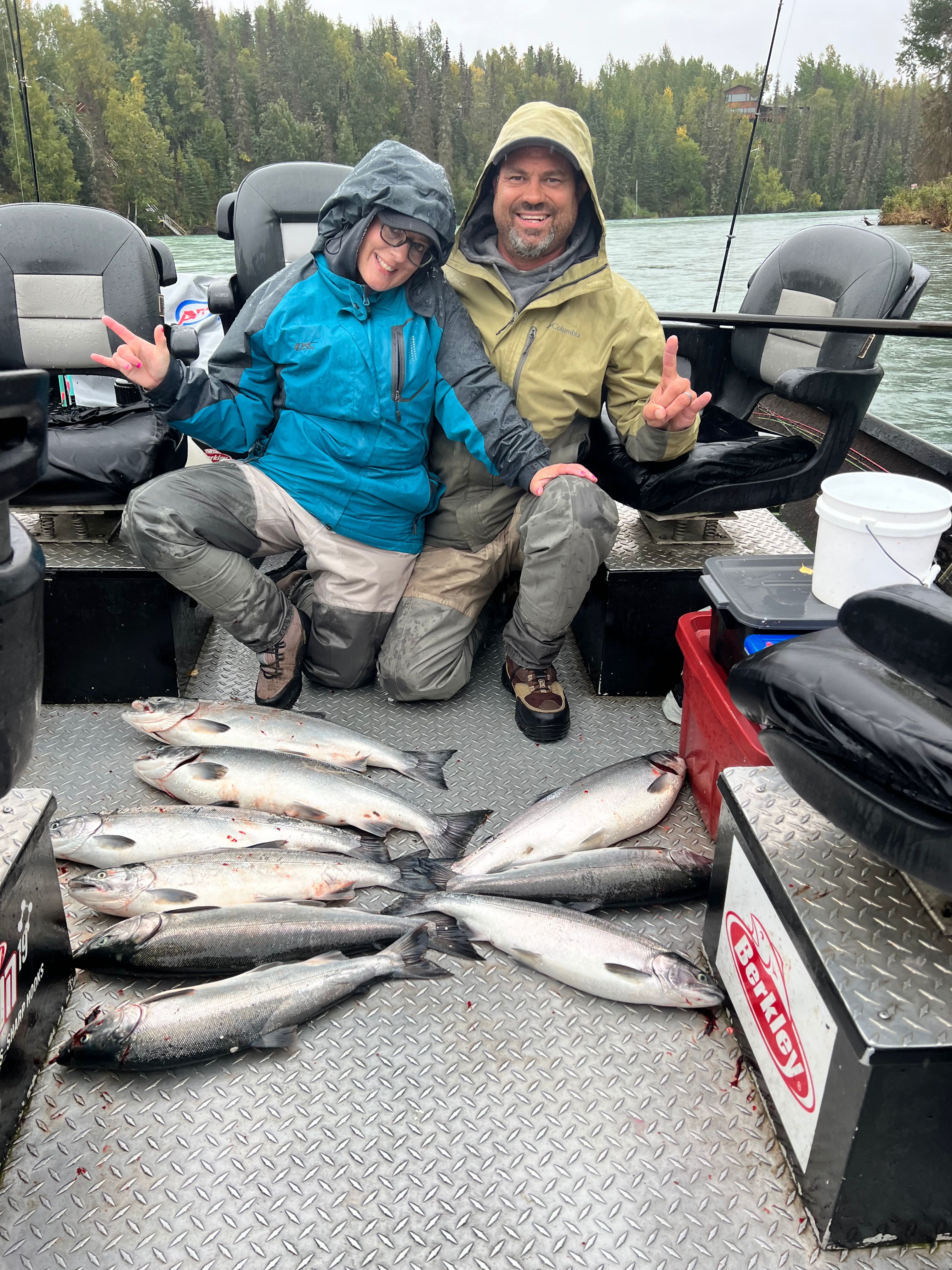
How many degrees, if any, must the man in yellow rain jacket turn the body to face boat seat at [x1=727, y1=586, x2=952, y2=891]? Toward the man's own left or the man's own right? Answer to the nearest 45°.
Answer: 0° — they already face it

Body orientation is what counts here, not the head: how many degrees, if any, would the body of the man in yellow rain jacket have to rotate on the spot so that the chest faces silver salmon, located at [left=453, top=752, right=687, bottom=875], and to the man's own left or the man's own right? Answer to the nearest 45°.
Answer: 0° — they already face it

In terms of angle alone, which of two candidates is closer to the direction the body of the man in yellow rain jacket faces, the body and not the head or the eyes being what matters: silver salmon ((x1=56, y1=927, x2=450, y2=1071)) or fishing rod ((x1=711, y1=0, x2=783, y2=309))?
the silver salmon

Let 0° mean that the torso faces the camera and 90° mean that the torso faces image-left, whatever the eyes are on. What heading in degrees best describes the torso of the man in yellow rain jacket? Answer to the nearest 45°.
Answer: approximately 0°

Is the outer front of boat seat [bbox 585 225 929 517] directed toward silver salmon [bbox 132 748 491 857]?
yes

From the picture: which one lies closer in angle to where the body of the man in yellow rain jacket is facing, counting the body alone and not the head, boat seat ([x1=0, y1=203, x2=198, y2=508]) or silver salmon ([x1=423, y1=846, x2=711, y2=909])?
the silver salmon

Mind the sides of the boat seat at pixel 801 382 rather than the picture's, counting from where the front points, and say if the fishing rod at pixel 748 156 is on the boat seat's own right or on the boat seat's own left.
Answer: on the boat seat's own right

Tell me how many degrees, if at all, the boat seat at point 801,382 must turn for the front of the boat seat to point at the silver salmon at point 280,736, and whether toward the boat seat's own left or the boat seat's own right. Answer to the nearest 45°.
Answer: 0° — it already faces it
